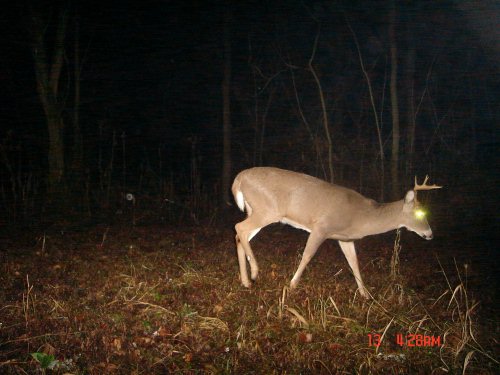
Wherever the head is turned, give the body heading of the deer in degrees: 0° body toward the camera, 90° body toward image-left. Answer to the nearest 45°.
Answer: approximately 270°

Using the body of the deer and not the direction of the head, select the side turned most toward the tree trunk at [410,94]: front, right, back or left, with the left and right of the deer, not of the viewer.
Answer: left

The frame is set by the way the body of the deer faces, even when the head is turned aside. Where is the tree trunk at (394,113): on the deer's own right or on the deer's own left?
on the deer's own left

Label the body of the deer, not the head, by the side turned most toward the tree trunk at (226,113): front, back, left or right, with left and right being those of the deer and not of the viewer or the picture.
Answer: left

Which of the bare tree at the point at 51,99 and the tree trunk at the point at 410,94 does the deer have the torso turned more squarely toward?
the tree trunk
